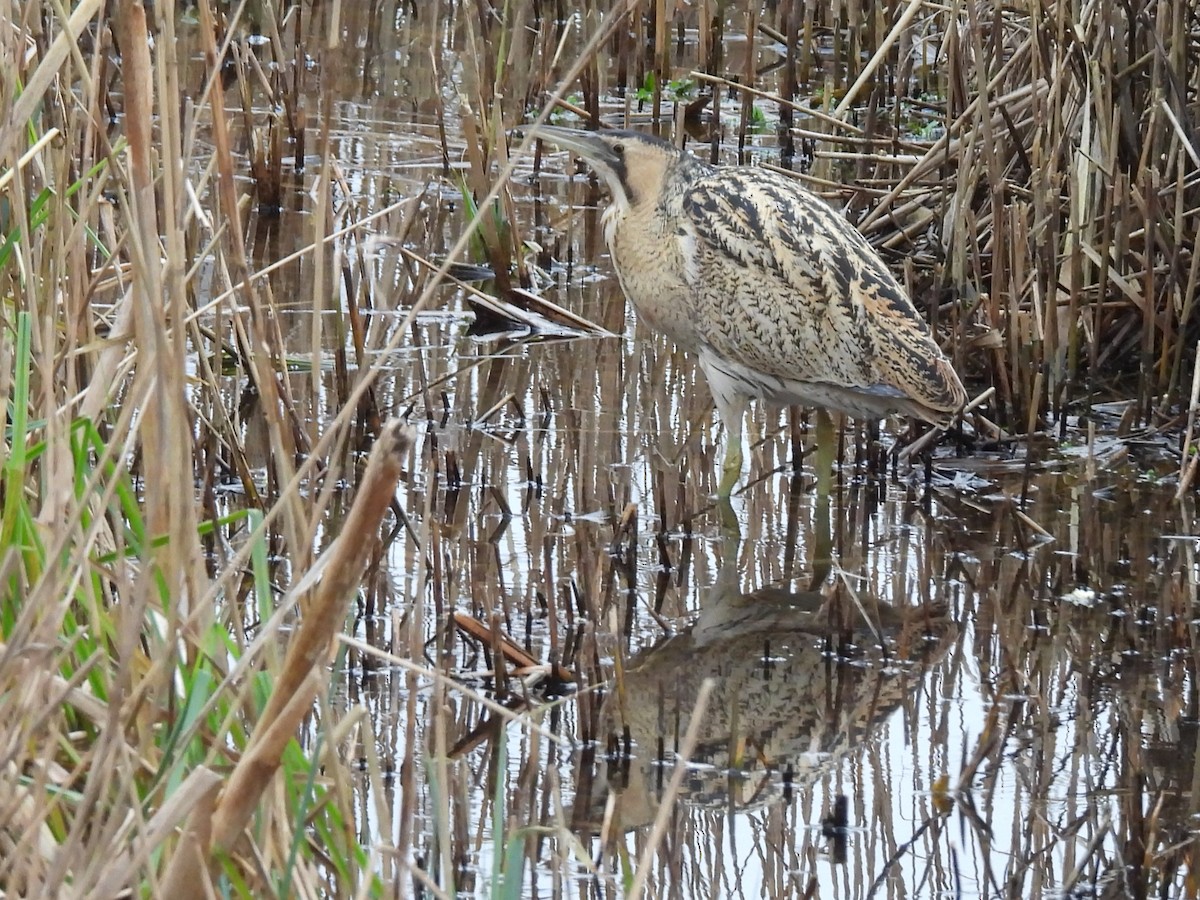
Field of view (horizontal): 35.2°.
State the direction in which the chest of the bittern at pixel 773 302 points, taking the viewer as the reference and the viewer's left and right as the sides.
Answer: facing to the left of the viewer

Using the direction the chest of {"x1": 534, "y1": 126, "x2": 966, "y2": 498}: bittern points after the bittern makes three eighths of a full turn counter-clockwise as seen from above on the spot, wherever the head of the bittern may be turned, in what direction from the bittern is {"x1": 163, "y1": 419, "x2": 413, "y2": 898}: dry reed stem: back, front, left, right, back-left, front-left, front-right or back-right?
front-right
